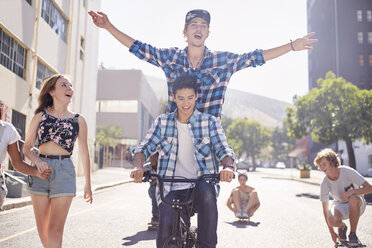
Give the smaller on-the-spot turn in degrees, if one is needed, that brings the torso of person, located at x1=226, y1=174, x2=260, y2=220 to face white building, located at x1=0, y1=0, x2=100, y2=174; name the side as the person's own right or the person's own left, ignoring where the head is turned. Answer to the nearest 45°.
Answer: approximately 135° to the person's own right

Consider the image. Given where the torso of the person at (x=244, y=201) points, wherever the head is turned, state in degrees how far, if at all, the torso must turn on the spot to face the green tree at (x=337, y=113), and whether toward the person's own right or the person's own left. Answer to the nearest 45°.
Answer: approximately 180°

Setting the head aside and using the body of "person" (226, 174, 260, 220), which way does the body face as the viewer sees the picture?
toward the camera

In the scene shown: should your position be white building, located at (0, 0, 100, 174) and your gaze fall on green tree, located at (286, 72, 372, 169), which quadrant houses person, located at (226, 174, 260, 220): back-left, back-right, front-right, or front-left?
front-right
